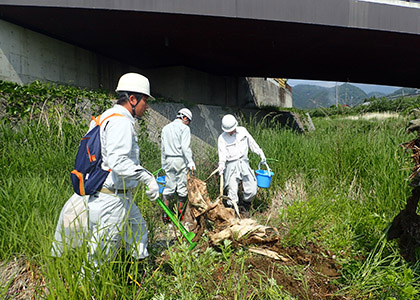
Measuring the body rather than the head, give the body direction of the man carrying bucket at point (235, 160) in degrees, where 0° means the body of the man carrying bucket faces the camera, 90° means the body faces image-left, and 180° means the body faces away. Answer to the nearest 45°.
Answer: approximately 0°

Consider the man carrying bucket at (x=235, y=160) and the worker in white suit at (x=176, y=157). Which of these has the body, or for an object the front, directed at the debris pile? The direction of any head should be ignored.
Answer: the man carrying bucket

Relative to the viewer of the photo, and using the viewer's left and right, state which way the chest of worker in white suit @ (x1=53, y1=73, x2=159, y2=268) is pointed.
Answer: facing to the right of the viewer

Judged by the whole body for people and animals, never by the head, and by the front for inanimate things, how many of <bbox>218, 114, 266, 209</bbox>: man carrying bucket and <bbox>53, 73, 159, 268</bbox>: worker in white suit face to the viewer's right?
1

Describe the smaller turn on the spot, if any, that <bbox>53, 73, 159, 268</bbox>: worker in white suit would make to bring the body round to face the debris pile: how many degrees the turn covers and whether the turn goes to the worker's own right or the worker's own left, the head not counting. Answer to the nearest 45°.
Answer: approximately 45° to the worker's own left

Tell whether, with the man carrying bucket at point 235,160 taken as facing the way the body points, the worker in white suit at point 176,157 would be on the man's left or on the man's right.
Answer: on the man's right

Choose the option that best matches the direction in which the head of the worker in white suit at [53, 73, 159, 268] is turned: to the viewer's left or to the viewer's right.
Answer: to the viewer's right

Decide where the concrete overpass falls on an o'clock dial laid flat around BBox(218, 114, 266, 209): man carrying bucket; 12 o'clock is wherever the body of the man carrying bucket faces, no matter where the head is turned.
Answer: The concrete overpass is roughly at 6 o'clock from the man carrying bucket.

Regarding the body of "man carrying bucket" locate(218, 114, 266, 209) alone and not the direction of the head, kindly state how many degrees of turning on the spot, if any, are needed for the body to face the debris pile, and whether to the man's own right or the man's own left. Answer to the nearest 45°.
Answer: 0° — they already face it

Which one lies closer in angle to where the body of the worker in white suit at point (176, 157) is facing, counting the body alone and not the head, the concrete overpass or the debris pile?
the concrete overpass

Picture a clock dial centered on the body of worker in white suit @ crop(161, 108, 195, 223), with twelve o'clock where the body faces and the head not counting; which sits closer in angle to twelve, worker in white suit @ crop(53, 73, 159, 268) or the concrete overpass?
the concrete overpass

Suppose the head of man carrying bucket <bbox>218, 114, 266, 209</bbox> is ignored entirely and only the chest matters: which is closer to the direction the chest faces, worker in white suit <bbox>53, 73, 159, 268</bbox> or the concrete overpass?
the worker in white suit
